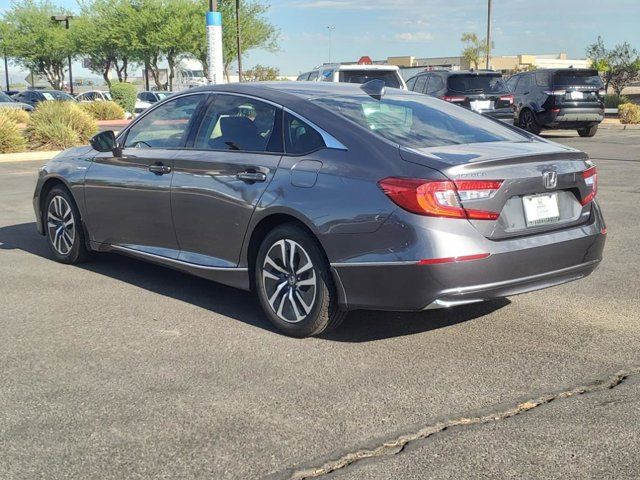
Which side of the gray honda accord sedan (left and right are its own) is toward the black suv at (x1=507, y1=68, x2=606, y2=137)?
right

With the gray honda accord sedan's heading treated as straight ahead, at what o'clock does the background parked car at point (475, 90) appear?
The background parked car is roughly at 2 o'clock from the gray honda accord sedan.

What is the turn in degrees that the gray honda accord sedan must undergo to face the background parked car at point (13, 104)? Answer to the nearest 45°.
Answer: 0° — it already faces it

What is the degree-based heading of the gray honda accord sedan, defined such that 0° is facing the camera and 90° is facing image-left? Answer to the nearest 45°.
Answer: approximately 135°

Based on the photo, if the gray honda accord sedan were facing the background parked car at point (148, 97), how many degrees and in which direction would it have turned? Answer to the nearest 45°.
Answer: approximately 45° to its right

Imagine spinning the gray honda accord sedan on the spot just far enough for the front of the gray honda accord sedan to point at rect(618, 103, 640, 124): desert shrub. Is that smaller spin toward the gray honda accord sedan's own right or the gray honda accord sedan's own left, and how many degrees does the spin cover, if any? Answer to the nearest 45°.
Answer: approximately 90° to the gray honda accord sedan's own right

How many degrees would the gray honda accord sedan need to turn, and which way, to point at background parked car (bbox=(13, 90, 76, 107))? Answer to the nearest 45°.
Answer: approximately 45° to its right

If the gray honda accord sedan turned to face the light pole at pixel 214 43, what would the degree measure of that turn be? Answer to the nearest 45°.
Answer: approximately 45° to its right
